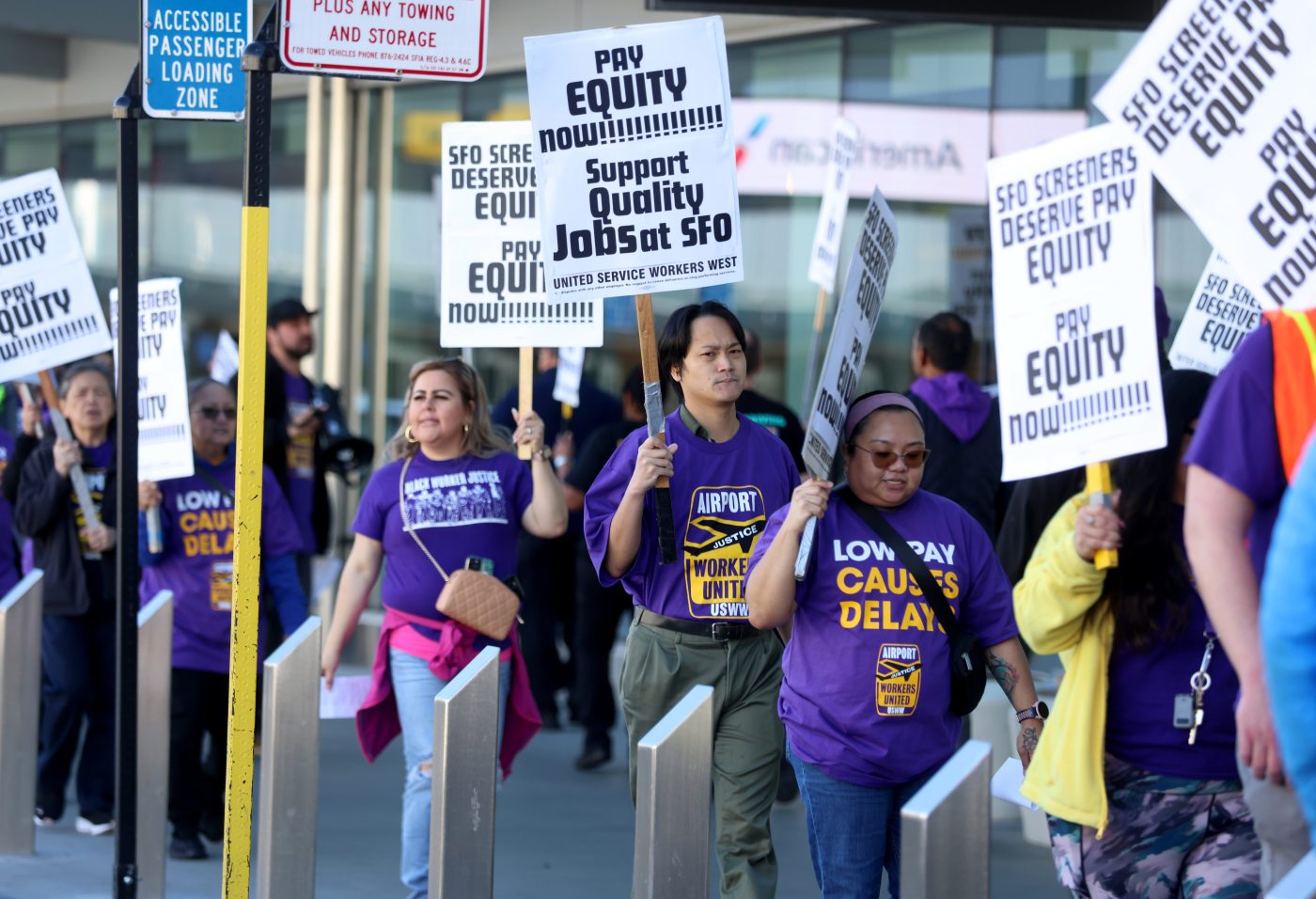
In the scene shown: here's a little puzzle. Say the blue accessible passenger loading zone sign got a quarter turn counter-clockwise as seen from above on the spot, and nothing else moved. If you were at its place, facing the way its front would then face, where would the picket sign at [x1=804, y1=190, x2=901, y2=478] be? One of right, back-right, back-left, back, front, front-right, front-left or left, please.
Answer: front-right

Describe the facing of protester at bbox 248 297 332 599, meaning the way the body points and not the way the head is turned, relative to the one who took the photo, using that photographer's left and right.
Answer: facing the viewer and to the right of the viewer

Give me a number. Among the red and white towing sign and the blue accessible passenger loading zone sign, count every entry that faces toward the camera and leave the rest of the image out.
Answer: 2

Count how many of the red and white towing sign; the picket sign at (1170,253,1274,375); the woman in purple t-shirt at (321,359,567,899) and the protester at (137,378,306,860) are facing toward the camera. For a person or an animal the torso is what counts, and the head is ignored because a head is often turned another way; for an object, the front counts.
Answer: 4

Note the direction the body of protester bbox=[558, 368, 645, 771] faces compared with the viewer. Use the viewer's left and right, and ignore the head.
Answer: facing the viewer and to the left of the viewer

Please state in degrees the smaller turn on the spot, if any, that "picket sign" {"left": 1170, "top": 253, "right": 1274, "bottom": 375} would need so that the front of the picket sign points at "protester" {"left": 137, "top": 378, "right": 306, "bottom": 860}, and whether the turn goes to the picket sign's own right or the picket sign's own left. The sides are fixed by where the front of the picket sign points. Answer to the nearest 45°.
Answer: approximately 90° to the picket sign's own right

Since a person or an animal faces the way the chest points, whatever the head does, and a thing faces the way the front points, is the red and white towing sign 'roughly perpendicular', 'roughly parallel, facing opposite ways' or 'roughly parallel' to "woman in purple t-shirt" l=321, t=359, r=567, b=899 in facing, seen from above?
roughly parallel

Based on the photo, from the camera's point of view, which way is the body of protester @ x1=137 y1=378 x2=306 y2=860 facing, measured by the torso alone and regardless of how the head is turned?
toward the camera

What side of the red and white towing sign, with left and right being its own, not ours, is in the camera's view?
front

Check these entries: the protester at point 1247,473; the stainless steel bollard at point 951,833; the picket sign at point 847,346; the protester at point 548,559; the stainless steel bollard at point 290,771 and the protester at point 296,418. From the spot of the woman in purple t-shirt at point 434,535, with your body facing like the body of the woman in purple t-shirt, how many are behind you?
2

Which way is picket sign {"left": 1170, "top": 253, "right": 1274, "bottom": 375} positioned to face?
toward the camera
